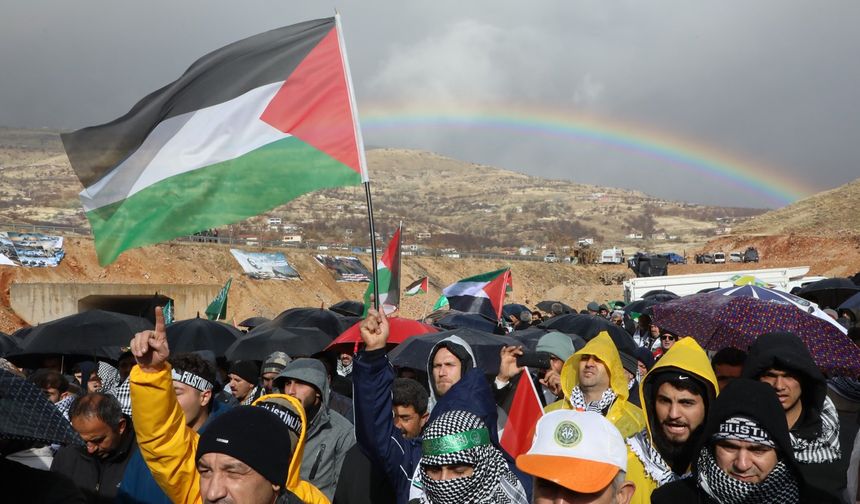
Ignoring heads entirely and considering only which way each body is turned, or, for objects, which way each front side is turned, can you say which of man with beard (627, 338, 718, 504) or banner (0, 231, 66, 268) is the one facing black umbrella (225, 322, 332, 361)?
the banner

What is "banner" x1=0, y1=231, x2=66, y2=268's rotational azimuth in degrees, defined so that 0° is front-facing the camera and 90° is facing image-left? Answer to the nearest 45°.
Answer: approximately 0°

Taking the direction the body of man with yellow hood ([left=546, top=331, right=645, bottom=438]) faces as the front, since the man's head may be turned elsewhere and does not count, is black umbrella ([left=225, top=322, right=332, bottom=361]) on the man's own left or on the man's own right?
on the man's own right

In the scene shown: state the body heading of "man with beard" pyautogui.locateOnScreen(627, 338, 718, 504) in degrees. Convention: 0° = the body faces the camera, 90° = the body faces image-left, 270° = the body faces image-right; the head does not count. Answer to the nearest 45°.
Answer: approximately 0°

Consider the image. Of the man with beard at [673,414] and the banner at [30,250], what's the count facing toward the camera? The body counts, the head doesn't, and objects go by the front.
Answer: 2

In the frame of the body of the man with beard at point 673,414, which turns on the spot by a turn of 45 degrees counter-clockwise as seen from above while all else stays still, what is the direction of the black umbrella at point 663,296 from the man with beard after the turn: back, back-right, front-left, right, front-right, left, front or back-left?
back-left

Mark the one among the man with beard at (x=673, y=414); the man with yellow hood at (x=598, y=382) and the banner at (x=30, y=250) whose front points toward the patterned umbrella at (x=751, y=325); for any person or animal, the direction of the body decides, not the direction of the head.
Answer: the banner

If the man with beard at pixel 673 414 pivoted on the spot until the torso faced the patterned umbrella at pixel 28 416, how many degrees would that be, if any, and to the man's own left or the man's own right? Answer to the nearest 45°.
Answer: approximately 45° to the man's own right

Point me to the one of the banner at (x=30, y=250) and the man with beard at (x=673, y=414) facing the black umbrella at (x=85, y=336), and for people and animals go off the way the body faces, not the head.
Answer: the banner
